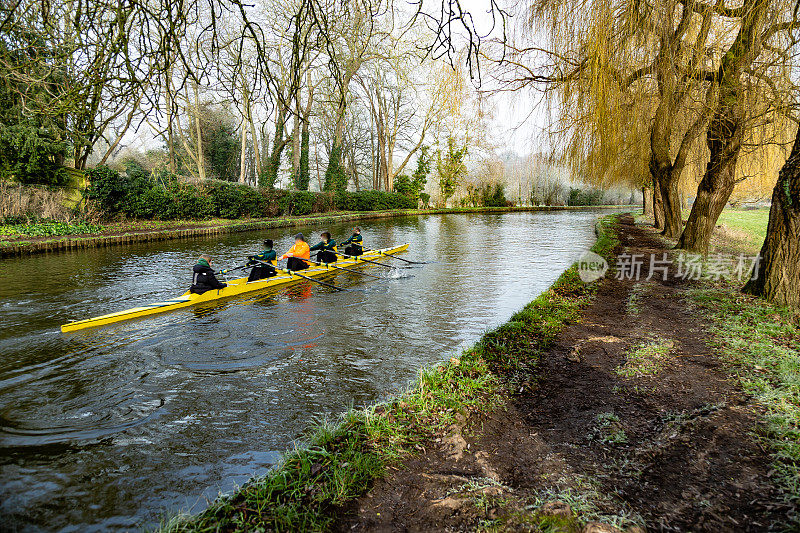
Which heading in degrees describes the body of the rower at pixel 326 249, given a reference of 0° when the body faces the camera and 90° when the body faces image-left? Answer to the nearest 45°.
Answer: approximately 45°

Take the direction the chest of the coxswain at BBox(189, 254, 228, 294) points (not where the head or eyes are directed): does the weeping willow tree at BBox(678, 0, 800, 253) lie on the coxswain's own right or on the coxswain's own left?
on the coxswain's own right

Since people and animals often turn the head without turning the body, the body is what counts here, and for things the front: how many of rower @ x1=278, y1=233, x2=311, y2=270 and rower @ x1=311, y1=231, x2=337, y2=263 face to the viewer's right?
0

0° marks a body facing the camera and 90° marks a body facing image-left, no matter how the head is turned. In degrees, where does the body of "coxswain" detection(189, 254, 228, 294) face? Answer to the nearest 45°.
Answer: approximately 225°

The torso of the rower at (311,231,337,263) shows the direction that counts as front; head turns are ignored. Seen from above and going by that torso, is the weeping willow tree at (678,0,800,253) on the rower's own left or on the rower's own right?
on the rower's own left

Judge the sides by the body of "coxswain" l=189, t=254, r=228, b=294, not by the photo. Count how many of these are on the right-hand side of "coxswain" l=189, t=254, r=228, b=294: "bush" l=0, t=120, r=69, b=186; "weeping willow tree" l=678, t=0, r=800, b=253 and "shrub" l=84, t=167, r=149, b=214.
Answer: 1

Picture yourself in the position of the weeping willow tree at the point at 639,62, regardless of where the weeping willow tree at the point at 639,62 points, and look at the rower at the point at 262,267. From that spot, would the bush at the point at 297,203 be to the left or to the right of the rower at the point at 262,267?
right

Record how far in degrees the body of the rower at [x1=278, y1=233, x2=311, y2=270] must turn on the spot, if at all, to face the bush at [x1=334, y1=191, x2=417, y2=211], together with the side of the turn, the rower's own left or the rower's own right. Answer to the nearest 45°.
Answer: approximately 135° to the rower's own right
